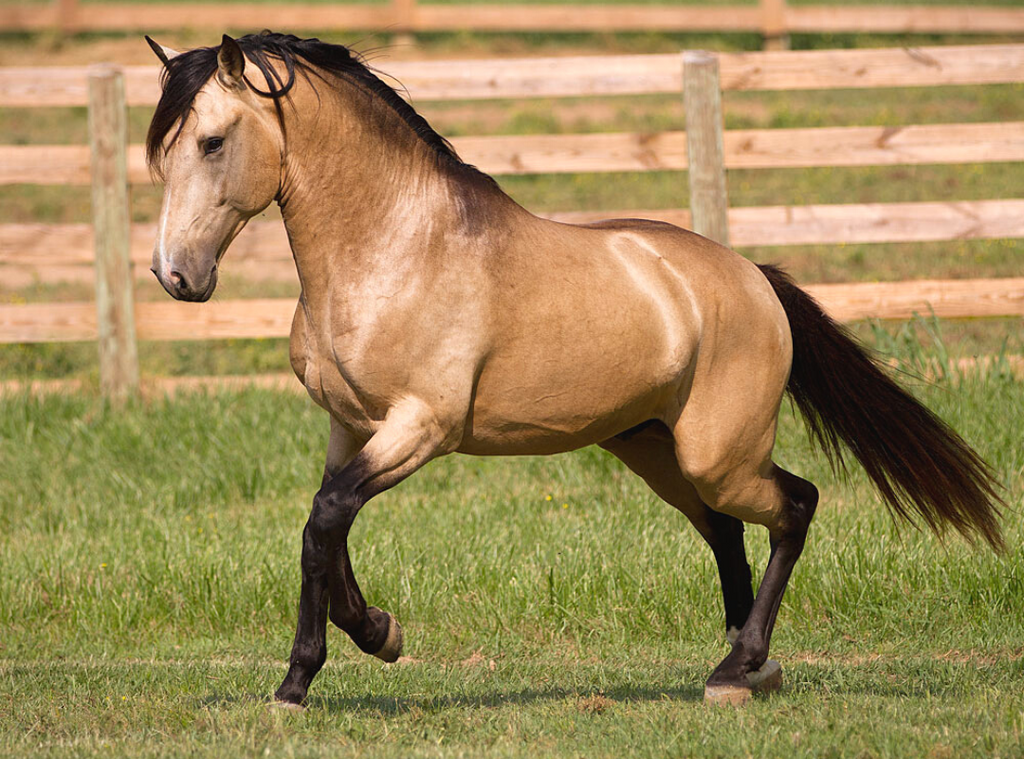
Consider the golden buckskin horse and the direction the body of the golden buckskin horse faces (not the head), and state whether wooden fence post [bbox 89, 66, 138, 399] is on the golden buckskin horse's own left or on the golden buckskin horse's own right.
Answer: on the golden buckskin horse's own right

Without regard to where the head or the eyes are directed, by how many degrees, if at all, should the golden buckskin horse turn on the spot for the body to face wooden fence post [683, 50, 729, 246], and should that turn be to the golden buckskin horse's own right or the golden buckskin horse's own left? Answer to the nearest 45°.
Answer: approximately 90° to the golden buckskin horse's own right

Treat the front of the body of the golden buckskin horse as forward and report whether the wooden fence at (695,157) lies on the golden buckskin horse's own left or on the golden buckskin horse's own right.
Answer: on the golden buckskin horse's own right

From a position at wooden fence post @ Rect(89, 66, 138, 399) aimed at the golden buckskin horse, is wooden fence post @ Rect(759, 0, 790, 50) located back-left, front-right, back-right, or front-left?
back-left

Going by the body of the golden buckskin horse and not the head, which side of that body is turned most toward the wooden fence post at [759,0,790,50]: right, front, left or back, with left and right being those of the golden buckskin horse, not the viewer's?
right

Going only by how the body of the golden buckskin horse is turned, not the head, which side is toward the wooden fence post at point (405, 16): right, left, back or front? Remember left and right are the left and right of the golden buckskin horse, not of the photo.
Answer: right

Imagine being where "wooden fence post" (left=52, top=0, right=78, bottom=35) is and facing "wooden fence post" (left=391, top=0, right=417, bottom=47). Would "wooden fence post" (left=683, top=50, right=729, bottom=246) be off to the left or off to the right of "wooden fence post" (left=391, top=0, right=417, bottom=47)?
right

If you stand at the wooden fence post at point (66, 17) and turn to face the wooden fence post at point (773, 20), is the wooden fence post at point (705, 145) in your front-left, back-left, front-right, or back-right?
front-right

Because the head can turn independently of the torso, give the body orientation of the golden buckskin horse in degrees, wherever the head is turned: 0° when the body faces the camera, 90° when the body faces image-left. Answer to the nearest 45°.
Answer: approximately 90°
